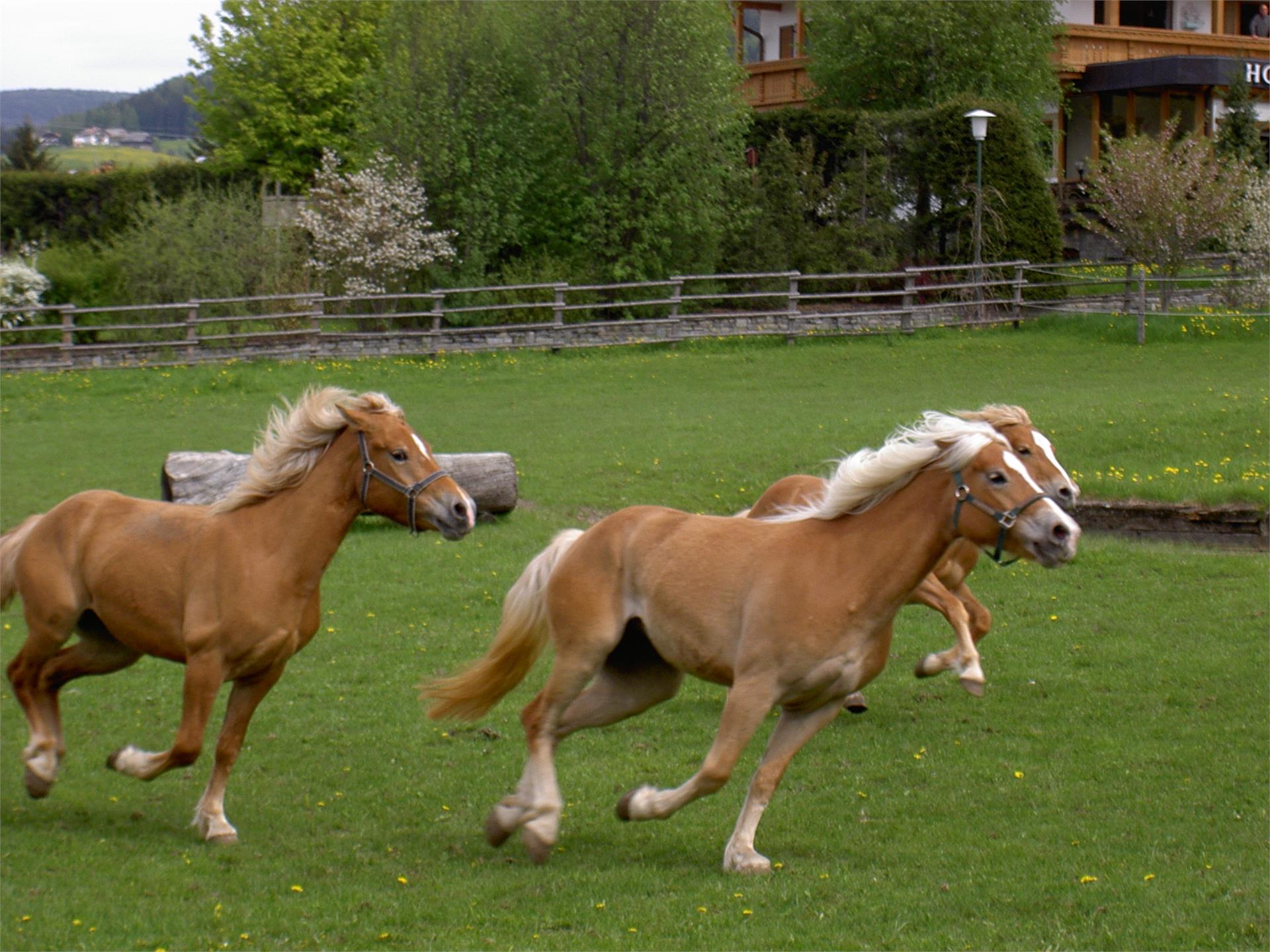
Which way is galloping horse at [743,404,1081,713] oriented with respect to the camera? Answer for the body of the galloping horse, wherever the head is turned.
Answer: to the viewer's right

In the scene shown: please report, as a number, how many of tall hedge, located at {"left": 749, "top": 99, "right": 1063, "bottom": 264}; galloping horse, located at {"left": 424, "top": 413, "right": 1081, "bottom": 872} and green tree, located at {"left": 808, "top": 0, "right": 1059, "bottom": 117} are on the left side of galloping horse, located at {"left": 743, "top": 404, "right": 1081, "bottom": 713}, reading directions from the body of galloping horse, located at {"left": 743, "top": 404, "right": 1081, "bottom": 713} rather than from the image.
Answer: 2

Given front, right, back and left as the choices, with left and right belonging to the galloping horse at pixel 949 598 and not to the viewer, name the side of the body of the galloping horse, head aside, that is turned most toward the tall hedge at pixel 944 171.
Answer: left

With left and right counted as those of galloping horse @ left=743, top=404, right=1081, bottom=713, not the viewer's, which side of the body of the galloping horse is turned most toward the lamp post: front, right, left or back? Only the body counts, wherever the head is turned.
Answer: left

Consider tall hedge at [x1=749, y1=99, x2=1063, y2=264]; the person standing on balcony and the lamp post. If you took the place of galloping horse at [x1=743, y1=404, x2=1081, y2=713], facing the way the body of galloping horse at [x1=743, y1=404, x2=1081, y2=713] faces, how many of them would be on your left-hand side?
3

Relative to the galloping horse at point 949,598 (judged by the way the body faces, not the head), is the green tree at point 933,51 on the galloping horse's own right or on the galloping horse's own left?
on the galloping horse's own left
